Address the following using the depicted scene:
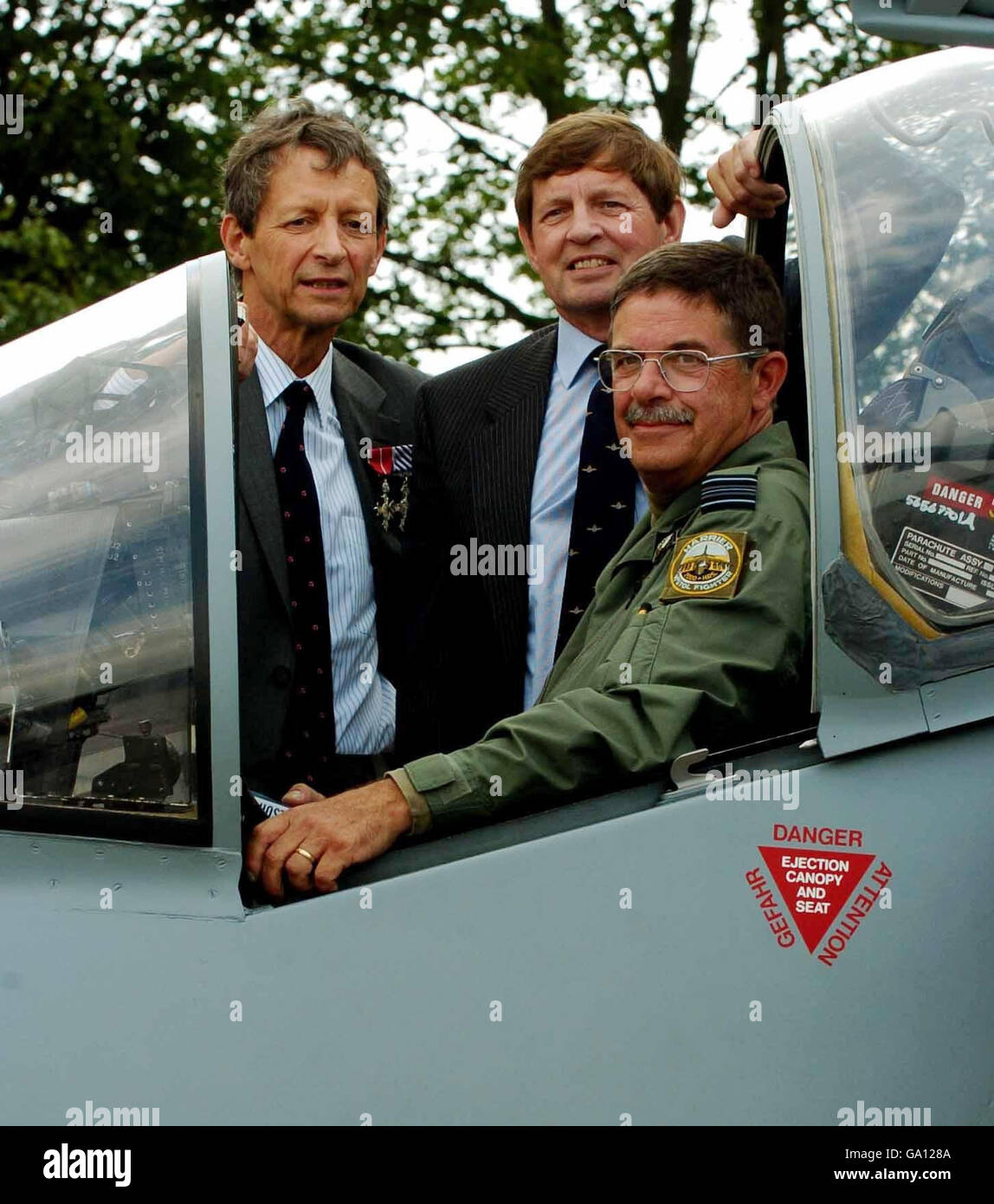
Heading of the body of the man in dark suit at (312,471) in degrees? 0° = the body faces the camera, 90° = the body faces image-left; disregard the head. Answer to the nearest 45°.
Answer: approximately 0°

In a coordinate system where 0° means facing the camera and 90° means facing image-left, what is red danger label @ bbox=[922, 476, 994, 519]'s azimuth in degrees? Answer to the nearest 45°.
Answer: approximately 0°

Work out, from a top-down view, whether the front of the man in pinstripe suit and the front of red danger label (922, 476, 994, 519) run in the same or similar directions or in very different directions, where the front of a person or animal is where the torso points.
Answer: same or similar directions

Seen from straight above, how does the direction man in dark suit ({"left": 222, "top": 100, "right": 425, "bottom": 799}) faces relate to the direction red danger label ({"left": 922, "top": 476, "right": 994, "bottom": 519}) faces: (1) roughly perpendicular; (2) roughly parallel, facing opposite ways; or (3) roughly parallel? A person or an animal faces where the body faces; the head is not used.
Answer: roughly parallel

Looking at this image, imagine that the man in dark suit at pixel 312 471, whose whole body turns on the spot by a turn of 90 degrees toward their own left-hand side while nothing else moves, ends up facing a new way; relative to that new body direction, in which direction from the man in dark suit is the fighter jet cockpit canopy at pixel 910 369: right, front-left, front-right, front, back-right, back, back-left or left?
front-right

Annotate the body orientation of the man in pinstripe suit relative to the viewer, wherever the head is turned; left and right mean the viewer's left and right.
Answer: facing the viewer

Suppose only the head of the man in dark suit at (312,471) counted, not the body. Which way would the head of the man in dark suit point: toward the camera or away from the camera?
toward the camera

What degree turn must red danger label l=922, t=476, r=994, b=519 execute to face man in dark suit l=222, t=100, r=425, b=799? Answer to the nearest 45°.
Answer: approximately 135° to its right
